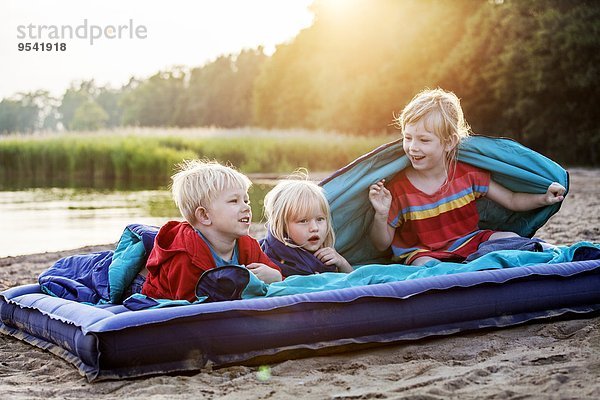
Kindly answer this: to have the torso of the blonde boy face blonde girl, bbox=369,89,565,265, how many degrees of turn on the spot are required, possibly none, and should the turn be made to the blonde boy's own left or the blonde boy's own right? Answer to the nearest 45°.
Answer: approximately 90° to the blonde boy's own left

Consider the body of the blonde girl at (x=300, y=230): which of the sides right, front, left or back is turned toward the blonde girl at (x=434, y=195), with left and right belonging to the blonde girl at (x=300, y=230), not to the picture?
left

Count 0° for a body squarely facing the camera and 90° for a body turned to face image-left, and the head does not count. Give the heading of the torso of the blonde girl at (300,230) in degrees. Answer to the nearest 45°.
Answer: approximately 315°

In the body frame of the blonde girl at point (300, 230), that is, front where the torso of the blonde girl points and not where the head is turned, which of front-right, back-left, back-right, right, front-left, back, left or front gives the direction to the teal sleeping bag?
left

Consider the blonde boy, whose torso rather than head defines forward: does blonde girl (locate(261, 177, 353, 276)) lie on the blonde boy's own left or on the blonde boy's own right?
on the blonde boy's own left

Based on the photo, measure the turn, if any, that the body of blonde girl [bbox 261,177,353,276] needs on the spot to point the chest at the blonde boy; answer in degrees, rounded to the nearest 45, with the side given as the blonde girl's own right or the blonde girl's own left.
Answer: approximately 90° to the blonde girl's own right

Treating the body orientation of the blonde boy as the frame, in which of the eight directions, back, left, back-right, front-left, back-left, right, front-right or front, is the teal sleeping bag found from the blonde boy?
left

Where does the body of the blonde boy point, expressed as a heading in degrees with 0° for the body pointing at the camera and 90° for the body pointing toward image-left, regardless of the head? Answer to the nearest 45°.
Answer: approximately 315°
